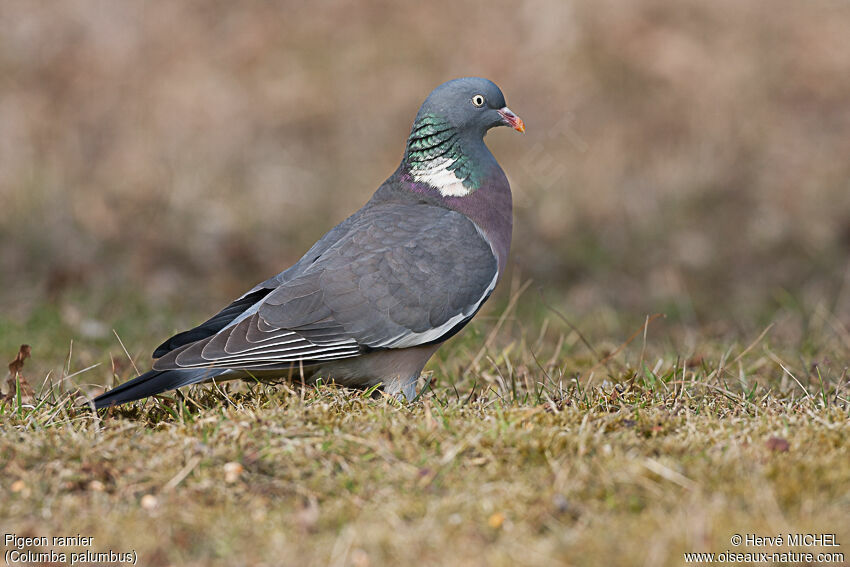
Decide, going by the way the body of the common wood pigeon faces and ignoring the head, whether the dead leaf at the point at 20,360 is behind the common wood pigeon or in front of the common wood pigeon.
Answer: behind

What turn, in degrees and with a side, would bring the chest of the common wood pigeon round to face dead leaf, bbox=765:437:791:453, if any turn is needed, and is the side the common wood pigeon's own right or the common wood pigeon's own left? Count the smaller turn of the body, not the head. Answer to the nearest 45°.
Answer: approximately 45° to the common wood pigeon's own right

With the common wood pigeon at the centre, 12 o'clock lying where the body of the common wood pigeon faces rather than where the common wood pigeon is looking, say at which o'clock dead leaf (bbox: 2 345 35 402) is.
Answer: The dead leaf is roughly at 6 o'clock from the common wood pigeon.

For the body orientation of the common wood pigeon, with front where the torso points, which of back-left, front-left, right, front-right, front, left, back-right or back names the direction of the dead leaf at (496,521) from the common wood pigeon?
right

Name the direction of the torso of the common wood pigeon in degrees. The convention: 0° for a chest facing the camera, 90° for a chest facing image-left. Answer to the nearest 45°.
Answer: approximately 270°
